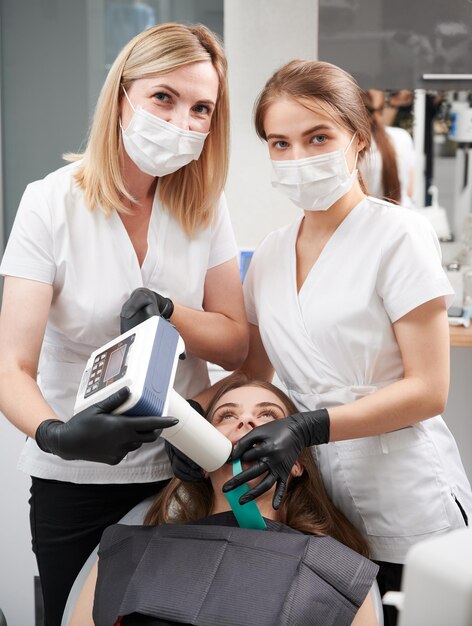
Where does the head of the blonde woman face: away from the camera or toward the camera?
toward the camera

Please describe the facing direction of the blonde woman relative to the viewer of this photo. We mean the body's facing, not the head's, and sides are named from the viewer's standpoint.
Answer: facing the viewer and to the right of the viewer

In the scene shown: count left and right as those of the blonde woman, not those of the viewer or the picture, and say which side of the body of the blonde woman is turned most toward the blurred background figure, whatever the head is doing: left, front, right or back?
left
